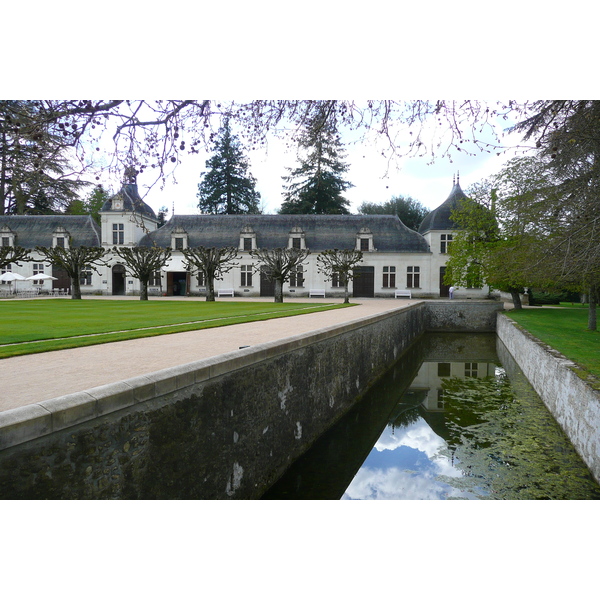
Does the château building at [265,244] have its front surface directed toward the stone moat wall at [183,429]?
yes

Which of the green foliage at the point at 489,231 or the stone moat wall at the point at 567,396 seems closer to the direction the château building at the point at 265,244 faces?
the stone moat wall

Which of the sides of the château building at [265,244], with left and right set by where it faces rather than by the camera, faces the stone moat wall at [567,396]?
front

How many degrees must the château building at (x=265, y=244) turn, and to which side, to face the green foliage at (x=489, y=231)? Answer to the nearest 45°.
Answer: approximately 45° to its left

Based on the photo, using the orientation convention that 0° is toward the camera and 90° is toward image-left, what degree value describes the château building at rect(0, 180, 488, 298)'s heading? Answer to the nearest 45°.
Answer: approximately 0°
